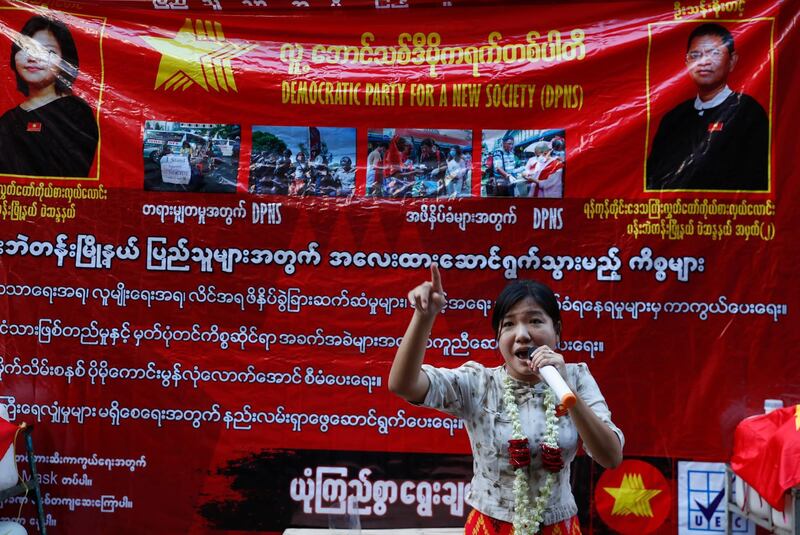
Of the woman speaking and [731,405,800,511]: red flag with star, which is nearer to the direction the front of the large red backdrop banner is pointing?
the woman speaking

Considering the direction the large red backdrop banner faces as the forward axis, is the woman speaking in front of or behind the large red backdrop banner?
in front

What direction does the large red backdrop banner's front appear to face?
toward the camera

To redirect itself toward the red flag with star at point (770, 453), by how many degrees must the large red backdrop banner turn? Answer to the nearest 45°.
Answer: approximately 90° to its left

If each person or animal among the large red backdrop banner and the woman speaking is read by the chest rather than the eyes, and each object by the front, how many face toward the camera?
2

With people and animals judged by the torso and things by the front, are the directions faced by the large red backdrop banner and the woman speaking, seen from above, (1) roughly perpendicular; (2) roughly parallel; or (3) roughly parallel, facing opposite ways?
roughly parallel

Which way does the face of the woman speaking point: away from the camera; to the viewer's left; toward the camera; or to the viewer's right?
toward the camera

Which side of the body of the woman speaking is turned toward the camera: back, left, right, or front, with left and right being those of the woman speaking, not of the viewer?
front
